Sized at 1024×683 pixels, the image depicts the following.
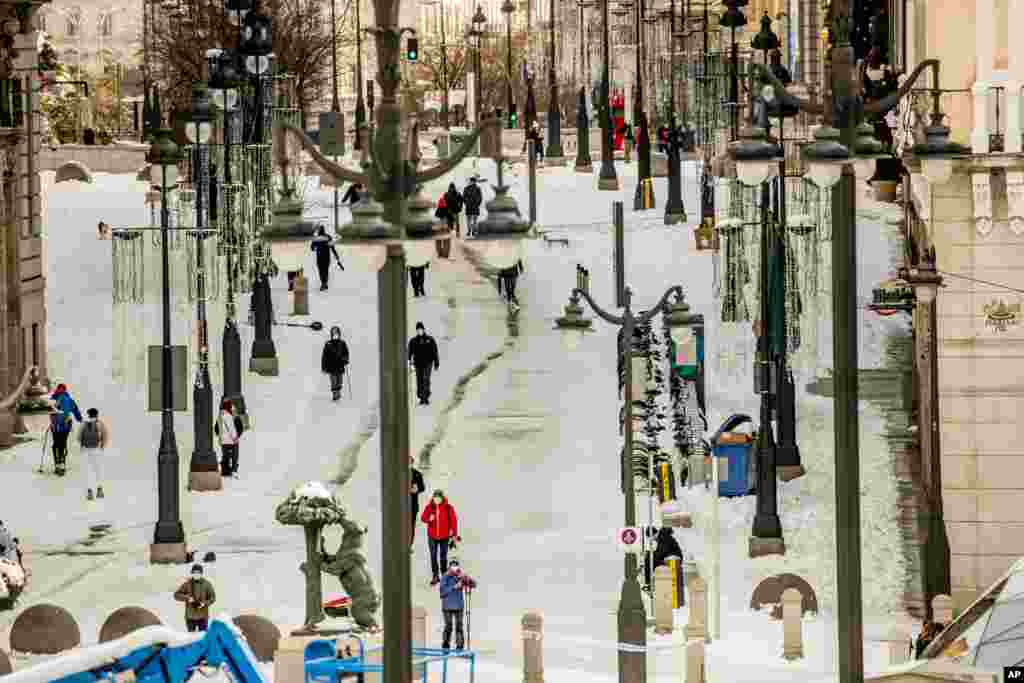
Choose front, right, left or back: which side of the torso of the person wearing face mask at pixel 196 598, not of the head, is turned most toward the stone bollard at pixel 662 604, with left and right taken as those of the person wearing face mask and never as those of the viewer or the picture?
left

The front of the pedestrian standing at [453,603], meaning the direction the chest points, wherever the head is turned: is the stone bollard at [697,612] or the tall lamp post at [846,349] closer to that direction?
the tall lamp post

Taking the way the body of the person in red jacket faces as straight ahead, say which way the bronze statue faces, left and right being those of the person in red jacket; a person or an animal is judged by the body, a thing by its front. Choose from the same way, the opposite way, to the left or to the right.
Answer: to the right

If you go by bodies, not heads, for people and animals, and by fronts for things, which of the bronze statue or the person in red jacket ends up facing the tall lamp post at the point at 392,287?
the person in red jacket

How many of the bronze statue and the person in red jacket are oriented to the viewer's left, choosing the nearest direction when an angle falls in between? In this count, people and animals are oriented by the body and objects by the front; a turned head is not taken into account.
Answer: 1

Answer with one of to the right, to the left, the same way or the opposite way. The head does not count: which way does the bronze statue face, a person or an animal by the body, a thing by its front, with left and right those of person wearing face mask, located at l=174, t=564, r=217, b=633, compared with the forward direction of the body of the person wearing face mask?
to the right

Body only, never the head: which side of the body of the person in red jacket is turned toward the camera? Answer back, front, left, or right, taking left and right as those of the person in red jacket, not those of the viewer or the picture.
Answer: front

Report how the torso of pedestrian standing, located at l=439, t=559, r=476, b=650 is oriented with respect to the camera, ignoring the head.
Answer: toward the camera

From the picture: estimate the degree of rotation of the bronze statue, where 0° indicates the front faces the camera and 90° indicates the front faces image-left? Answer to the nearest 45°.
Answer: approximately 90°

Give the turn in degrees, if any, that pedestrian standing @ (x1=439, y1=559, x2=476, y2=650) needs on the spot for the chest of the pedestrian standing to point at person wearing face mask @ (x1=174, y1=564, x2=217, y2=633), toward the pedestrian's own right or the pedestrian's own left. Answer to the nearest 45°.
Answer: approximately 90° to the pedestrian's own right

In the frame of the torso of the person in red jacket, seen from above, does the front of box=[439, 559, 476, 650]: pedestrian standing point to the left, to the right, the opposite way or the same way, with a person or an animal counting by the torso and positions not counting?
the same way

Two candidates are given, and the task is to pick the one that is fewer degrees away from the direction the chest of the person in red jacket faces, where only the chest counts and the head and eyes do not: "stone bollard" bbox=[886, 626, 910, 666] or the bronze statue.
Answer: the bronze statue

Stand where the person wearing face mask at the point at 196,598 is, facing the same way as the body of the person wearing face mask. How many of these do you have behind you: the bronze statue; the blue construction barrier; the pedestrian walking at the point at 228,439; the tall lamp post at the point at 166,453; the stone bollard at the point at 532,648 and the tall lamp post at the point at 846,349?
2
